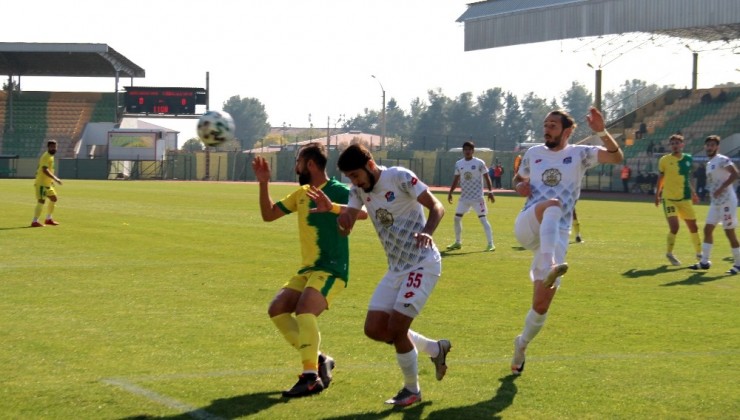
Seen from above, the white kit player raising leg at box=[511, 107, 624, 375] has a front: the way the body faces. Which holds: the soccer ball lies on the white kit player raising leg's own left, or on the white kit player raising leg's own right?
on the white kit player raising leg's own right

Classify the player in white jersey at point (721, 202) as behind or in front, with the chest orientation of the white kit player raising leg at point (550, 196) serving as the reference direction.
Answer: behind

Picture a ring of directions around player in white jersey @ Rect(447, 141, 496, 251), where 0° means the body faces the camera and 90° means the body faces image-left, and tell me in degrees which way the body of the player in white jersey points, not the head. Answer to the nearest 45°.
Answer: approximately 0°

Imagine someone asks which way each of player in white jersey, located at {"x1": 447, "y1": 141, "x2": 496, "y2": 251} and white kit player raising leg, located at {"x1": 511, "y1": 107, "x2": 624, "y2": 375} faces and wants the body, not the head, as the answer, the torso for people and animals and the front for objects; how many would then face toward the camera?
2

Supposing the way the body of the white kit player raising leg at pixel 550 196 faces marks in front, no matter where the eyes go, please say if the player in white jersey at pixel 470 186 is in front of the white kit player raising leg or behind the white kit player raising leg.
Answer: behind

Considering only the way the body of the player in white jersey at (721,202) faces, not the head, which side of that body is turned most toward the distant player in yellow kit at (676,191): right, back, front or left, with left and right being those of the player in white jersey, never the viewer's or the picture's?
right

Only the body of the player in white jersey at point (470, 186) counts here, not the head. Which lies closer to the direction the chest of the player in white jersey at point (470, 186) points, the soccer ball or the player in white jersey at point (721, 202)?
the soccer ball
